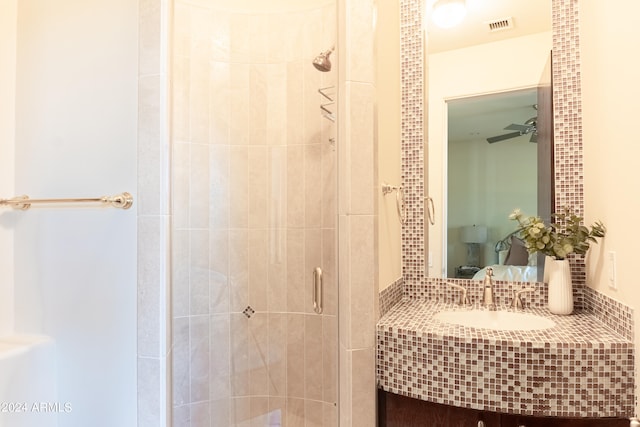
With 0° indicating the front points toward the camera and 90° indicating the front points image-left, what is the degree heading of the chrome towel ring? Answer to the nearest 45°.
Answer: approximately 270°

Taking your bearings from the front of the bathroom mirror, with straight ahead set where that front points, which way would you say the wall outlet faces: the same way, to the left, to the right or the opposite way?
to the right

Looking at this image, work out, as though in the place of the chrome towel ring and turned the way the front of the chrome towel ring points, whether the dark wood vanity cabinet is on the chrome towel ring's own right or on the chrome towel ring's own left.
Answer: on the chrome towel ring's own right

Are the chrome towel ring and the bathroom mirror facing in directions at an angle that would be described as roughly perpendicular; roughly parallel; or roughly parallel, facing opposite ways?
roughly perpendicular

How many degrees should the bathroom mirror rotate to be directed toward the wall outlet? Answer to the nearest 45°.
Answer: approximately 45° to its left

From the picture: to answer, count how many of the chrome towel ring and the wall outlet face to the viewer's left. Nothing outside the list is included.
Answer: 1

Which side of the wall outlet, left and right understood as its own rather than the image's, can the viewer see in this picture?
left
